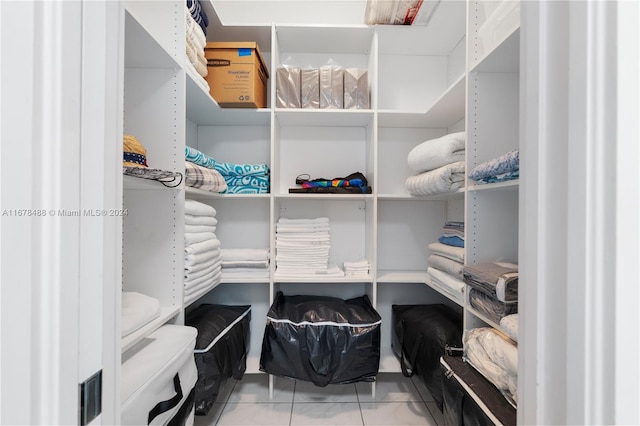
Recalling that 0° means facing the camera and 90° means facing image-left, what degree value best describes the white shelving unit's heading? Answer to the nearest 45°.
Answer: approximately 0°
